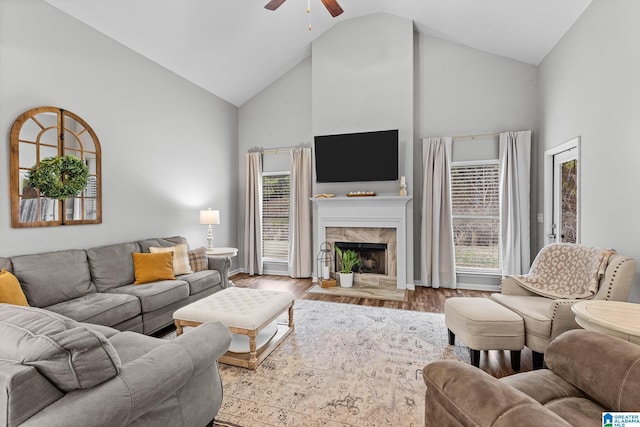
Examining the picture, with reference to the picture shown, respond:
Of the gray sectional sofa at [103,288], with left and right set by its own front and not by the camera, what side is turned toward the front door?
front

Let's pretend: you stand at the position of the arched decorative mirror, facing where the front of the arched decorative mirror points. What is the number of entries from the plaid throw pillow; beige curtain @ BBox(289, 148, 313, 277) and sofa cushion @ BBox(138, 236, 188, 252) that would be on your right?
0

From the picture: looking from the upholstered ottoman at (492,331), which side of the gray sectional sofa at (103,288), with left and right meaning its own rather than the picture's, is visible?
front

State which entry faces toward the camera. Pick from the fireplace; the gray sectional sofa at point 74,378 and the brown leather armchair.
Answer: the fireplace

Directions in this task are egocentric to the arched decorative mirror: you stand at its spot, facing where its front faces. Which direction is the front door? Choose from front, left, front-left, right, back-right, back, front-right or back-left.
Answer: front

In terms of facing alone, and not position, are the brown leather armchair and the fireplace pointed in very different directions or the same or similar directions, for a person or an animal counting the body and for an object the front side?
very different directions

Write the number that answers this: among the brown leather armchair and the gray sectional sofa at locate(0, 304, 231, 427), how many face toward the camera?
0

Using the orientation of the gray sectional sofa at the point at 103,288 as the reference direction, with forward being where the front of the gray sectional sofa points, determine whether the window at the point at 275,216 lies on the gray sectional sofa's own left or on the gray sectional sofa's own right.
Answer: on the gray sectional sofa's own left

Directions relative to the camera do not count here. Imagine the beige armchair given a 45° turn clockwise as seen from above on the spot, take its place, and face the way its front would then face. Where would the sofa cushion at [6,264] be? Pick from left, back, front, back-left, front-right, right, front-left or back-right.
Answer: front-left

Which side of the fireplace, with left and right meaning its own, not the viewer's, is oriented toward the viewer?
front

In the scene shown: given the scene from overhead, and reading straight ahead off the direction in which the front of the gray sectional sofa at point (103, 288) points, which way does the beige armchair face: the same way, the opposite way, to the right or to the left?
the opposite way

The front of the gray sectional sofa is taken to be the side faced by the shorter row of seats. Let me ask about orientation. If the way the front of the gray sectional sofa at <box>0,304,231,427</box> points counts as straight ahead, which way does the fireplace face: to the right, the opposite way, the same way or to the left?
the opposite way

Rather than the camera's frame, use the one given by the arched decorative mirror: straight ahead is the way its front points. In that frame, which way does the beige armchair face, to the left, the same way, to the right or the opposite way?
the opposite way

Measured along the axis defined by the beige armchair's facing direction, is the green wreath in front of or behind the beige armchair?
in front

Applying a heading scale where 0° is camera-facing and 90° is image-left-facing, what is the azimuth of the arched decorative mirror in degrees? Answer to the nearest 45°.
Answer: approximately 315°
